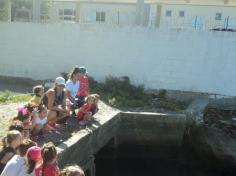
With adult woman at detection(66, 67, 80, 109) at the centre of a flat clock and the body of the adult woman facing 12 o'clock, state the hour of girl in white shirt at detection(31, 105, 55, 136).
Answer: The girl in white shirt is roughly at 2 o'clock from the adult woman.

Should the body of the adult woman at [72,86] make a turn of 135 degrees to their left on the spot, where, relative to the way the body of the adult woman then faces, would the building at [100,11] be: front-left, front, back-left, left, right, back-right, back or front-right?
front

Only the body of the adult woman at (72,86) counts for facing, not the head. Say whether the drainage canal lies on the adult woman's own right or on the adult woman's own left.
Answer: on the adult woman's own left

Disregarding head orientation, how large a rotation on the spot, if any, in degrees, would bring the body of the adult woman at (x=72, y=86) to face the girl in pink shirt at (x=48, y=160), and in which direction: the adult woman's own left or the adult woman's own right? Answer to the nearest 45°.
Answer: approximately 45° to the adult woman's own right

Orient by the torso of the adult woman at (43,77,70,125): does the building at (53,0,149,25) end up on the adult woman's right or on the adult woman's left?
on the adult woman's left
